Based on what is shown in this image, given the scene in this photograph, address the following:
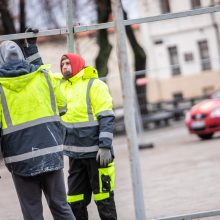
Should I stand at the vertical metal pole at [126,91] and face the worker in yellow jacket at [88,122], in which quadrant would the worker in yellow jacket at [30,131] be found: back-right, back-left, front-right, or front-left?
front-left

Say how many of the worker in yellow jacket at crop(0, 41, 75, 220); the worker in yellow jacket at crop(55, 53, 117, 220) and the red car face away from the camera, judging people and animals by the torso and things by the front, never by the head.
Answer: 1

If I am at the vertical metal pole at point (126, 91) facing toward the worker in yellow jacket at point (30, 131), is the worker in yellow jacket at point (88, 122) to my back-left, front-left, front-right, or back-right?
front-right

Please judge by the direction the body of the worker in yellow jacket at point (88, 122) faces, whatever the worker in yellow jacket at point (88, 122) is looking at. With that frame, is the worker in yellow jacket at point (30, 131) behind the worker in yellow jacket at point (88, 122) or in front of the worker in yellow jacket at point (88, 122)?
in front

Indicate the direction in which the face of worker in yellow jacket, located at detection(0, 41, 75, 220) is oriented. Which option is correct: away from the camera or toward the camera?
away from the camera

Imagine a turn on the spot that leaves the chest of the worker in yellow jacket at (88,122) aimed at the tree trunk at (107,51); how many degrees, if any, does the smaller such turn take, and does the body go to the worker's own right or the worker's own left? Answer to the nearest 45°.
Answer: approximately 135° to the worker's own right

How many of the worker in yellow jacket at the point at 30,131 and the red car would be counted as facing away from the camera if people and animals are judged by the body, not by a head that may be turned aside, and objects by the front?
1

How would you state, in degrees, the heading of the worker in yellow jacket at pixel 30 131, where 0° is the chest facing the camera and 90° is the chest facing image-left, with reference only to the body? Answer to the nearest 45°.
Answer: approximately 180°

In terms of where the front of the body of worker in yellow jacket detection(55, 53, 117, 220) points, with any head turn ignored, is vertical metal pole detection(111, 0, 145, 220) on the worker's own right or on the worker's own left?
on the worker's own left

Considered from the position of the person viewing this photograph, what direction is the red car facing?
facing the viewer and to the left of the viewer

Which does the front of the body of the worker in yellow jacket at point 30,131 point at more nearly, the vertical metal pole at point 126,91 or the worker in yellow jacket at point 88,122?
the worker in yellow jacket

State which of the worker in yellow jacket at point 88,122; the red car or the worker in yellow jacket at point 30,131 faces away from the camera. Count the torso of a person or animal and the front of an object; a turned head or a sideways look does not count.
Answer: the worker in yellow jacket at point 30,131
